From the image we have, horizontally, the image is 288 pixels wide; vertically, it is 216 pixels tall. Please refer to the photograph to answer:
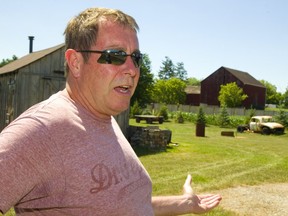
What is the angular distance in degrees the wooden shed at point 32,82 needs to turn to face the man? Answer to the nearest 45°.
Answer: approximately 45° to its right

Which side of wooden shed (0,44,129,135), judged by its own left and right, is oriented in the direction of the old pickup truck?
left

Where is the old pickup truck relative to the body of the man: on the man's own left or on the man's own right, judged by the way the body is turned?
on the man's own left

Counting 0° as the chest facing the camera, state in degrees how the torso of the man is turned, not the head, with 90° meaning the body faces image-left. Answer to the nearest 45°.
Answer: approximately 315°

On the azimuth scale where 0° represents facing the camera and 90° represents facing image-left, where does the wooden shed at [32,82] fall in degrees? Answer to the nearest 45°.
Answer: approximately 315°
